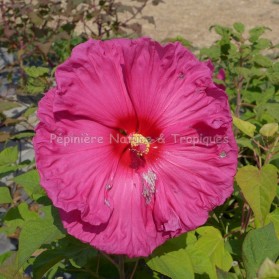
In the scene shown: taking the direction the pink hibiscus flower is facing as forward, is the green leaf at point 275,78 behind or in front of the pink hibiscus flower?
behind

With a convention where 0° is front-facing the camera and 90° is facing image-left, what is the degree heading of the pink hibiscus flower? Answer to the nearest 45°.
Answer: approximately 0°
